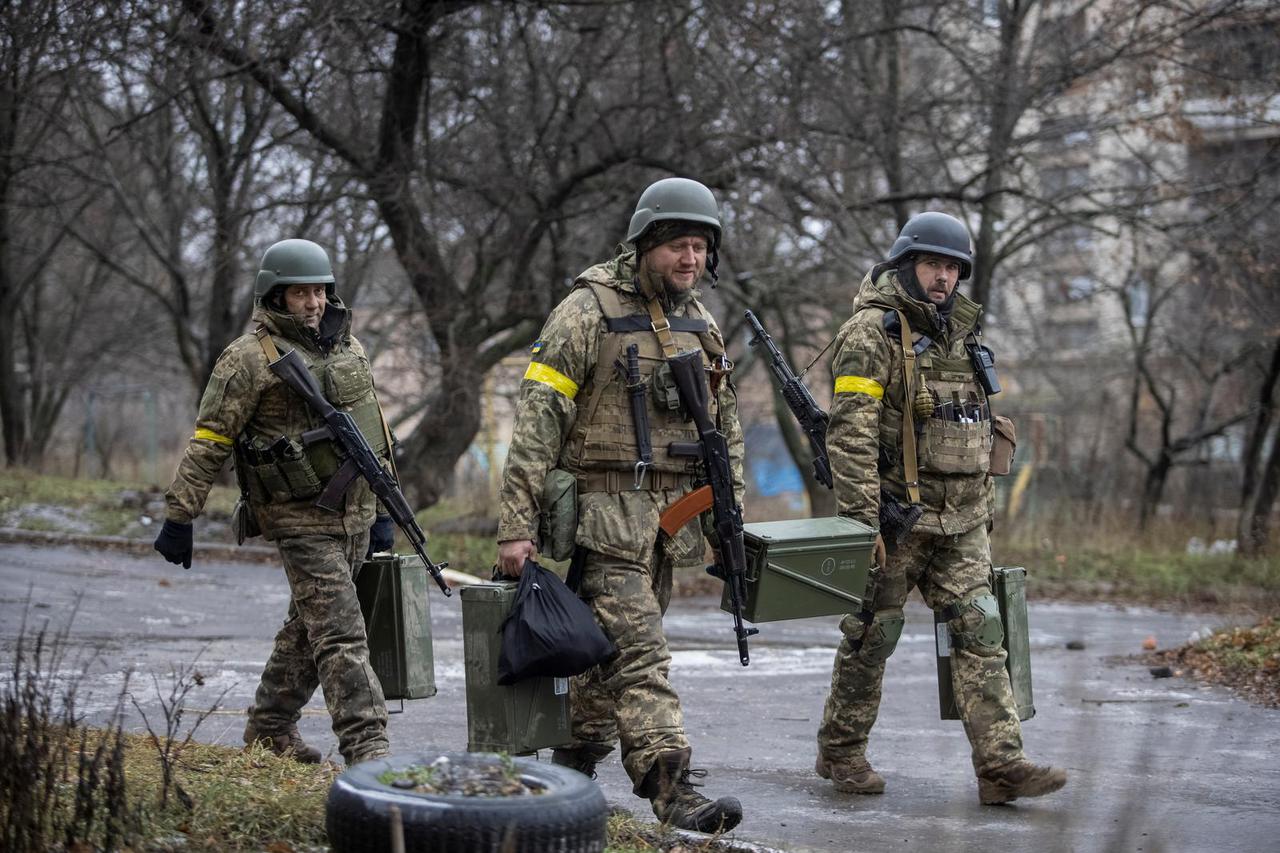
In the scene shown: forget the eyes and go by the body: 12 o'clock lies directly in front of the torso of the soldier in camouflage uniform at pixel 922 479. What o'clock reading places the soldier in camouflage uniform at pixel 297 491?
the soldier in camouflage uniform at pixel 297 491 is roughly at 4 o'clock from the soldier in camouflage uniform at pixel 922 479.

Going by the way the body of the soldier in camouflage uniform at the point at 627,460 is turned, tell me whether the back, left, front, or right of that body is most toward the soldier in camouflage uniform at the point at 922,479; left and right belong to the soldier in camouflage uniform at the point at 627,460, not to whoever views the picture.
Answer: left

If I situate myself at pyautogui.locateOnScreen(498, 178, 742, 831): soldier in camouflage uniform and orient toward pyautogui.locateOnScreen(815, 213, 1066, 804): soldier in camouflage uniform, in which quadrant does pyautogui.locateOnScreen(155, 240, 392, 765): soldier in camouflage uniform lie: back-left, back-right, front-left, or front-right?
back-left

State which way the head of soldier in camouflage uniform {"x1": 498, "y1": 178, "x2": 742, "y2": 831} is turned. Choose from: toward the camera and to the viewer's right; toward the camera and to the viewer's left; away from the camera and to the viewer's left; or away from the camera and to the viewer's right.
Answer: toward the camera and to the viewer's right

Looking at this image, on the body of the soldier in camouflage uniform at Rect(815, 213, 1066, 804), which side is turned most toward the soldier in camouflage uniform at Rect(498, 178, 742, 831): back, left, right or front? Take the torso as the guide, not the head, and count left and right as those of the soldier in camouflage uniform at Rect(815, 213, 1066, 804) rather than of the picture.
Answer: right

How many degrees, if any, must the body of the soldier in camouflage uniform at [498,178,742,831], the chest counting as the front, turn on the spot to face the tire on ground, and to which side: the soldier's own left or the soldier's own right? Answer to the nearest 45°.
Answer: approximately 45° to the soldier's own right

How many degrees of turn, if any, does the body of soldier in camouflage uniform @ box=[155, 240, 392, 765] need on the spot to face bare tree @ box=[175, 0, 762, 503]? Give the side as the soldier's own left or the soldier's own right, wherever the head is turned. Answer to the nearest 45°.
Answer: approximately 135° to the soldier's own left

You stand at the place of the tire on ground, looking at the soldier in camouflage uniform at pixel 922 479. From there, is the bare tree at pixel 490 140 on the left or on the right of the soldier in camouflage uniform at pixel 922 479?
left

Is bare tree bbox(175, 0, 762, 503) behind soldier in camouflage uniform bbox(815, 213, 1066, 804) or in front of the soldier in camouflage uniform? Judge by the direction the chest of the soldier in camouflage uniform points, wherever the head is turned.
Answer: behind

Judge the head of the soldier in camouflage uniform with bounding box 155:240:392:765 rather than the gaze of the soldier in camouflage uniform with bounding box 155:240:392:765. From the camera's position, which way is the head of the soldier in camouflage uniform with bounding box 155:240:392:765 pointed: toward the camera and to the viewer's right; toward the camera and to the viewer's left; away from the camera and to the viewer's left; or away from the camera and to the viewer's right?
toward the camera and to the viewer's right

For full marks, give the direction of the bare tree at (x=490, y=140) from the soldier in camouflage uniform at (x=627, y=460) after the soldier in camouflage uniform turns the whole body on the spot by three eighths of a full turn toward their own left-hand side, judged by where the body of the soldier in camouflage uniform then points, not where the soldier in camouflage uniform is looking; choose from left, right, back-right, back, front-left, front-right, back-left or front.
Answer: front
